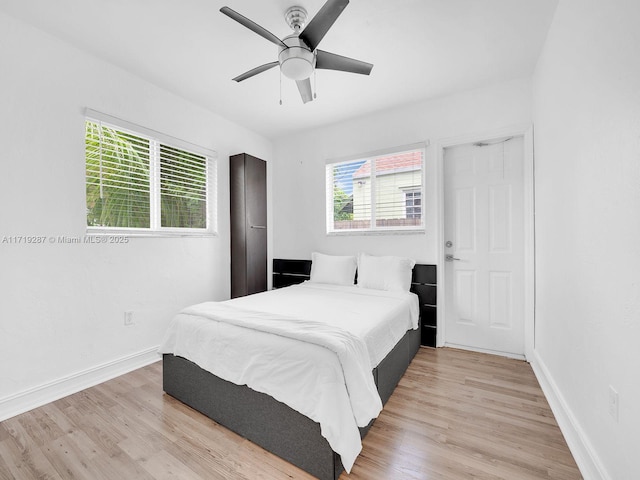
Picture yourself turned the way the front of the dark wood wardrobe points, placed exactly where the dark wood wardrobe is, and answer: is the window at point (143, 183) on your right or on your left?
on your right

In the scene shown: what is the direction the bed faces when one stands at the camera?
facing the viewer and to the left of the viewer

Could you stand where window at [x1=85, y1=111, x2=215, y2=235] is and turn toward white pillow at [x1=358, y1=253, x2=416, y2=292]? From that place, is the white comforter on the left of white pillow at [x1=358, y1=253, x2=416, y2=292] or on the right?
right

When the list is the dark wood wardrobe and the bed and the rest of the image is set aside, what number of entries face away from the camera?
0

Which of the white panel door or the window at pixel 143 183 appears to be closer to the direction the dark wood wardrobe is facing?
the white panel door

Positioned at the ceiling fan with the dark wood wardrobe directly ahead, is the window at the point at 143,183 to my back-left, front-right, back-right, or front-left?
front-left

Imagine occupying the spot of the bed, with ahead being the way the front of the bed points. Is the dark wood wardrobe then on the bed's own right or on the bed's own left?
on the bed's own right

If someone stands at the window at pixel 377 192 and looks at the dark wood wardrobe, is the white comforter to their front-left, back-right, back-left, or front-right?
front-left
